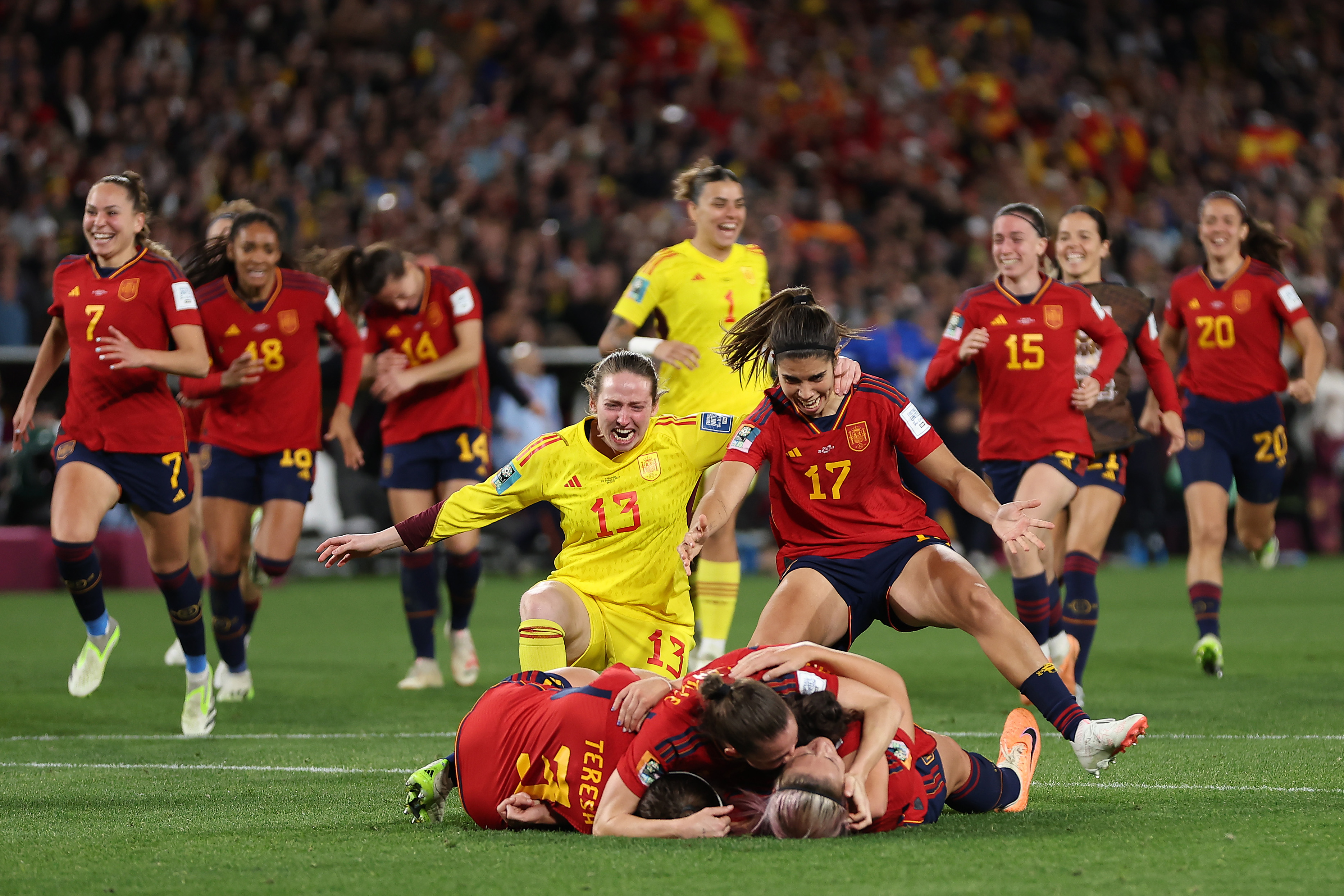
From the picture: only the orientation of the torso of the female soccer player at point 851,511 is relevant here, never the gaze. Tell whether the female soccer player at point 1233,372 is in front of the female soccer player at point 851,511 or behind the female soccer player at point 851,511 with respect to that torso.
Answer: behind

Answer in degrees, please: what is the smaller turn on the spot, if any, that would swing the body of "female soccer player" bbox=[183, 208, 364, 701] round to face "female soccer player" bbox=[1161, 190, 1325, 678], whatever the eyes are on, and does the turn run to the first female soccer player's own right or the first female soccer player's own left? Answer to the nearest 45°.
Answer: approximately 90° to the first female soccer player's own left

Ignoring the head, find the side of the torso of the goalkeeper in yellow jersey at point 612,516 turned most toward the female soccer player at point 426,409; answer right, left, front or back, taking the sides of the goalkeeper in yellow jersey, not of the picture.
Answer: back

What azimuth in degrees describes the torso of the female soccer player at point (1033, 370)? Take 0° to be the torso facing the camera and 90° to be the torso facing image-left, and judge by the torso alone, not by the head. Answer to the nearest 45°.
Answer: approximately 0°

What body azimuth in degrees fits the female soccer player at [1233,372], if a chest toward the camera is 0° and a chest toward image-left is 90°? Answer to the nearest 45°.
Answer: approximately 0°

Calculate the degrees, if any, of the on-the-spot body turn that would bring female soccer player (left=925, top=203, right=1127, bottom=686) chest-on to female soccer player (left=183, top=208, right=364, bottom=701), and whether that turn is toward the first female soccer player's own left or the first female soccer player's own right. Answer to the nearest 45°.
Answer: approximately 90° to the first female soccer player's own right
